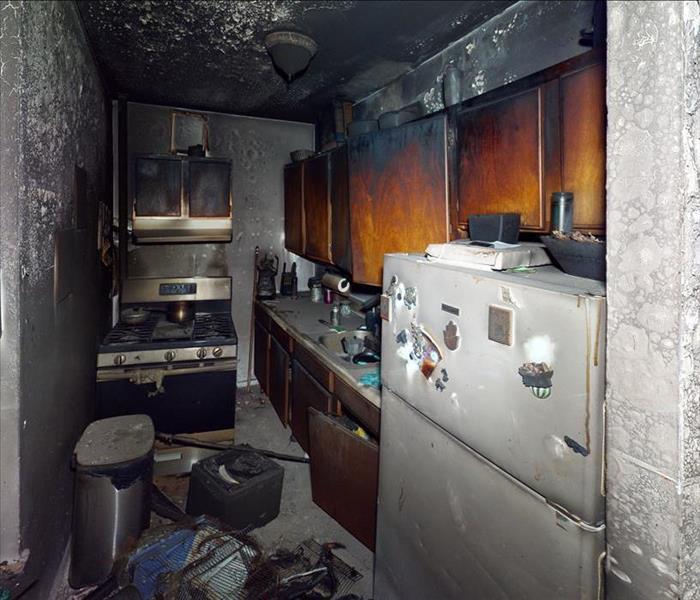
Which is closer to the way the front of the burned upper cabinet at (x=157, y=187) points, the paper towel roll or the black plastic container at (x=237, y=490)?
the black plastic container

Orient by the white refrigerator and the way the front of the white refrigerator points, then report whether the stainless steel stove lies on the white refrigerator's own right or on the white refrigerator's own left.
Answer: on the white refrigerator's own right

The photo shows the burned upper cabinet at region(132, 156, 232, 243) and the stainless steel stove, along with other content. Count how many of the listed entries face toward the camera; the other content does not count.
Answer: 2

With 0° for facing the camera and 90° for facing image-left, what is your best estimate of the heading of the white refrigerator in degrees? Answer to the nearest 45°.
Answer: approximately 45°

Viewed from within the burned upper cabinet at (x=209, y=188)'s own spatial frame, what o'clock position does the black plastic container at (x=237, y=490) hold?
The black plastic container is roughly at 12 o'clock from the burned upper cabinet.

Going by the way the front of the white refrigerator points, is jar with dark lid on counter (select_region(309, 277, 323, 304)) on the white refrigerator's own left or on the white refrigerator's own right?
on the white refrigerator's own right

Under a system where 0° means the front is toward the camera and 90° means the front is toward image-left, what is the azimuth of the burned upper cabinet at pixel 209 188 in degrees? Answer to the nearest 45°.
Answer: approximately 0°

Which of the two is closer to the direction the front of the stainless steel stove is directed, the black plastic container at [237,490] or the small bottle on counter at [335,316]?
the black plastic container
